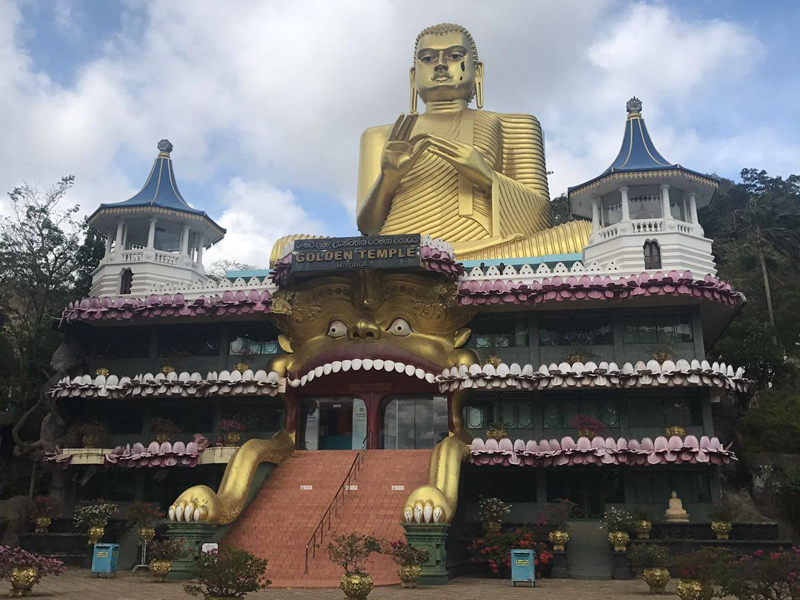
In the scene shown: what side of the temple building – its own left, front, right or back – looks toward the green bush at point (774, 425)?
left

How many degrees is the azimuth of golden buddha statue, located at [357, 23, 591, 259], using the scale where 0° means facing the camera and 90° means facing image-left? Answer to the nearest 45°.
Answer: approximately 0°

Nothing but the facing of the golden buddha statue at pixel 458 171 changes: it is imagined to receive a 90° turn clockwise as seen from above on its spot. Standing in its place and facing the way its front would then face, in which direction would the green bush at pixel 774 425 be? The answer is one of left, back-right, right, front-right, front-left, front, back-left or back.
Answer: back

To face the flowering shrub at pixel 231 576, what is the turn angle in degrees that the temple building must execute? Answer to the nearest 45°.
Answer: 0° — it already faces it

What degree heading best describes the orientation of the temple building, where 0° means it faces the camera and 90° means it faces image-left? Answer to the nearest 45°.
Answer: approximately 0°

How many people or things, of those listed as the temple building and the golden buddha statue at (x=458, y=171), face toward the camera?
2
